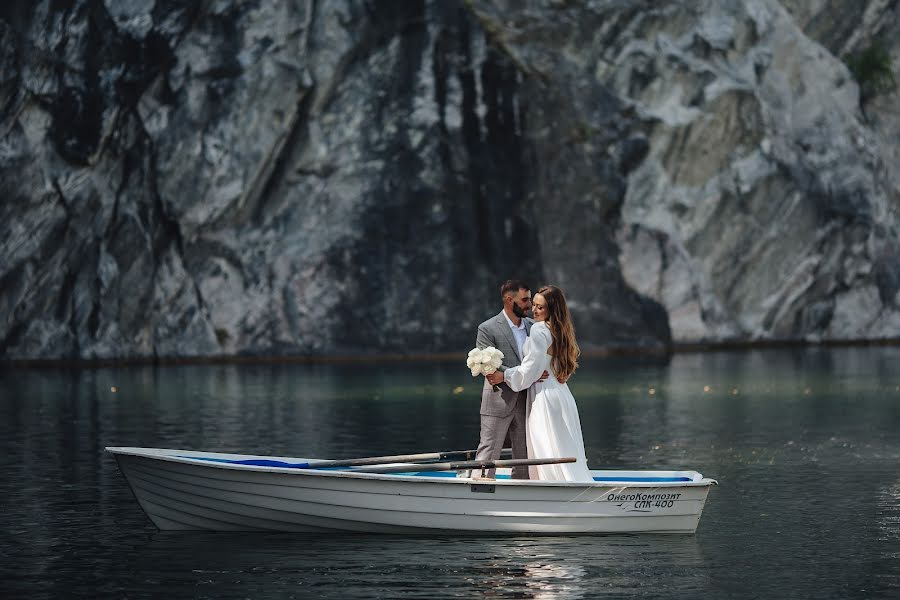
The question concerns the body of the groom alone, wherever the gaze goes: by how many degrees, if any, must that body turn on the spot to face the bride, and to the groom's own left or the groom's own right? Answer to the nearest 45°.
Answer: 0° — they already face them

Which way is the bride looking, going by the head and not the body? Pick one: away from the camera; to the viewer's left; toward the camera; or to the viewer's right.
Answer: to the viewer's left

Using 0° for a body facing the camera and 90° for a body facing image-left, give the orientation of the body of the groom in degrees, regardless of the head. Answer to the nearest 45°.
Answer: approximately 315°

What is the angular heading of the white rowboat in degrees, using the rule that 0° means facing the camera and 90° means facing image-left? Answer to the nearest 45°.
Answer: approximately 90°
